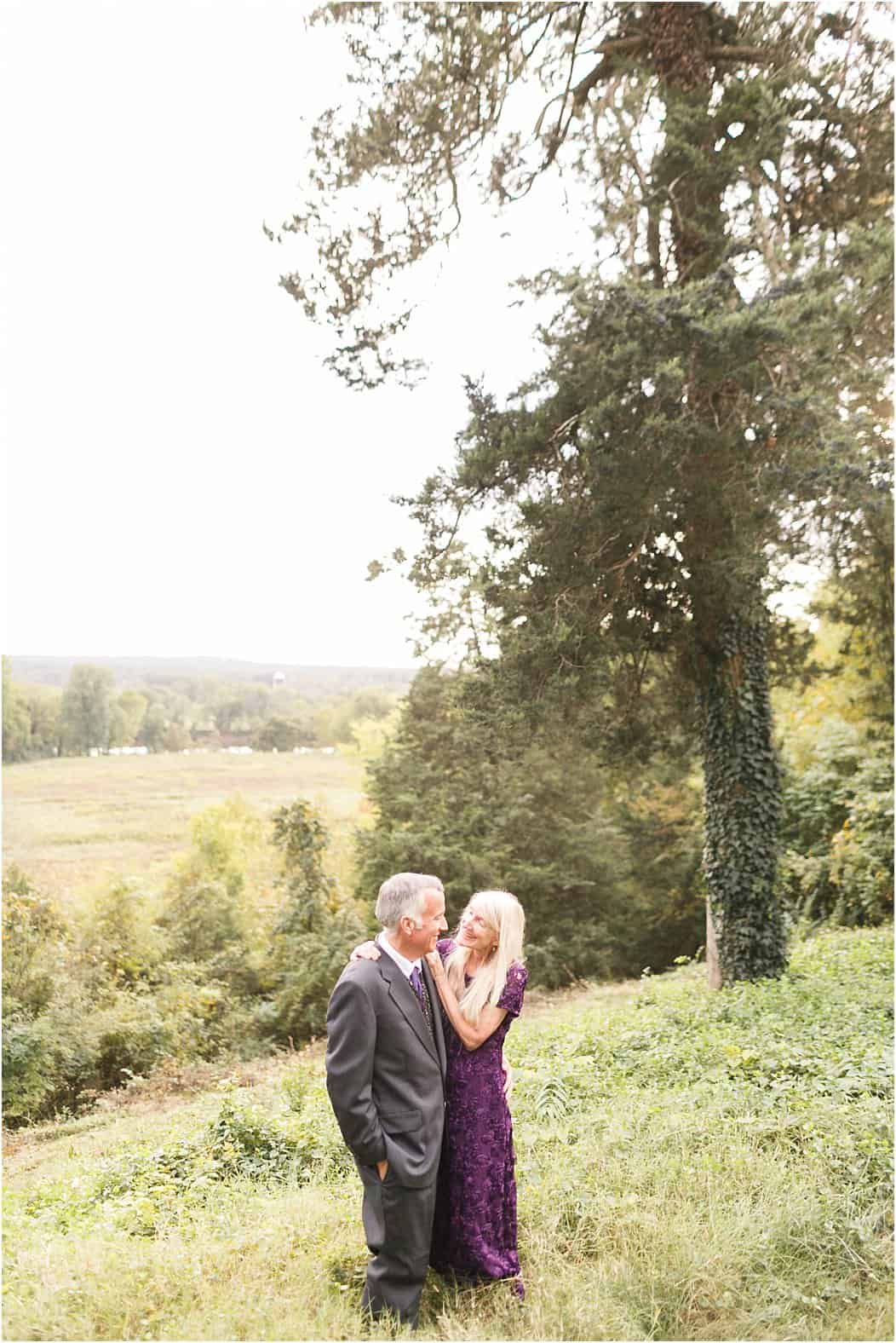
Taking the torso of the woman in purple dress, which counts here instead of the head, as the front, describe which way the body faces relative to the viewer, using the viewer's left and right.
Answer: facing the viewer and to the left of the viewer

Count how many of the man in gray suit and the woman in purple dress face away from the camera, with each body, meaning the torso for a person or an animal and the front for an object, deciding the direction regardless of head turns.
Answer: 0

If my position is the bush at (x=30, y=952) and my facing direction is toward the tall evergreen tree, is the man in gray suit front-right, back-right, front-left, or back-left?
front-right

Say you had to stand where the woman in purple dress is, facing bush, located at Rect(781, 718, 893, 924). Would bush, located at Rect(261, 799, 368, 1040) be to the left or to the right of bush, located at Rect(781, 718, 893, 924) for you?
left

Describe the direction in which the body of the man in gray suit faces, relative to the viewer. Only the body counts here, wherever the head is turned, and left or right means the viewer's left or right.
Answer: facing the viewer and to the right of the viewer

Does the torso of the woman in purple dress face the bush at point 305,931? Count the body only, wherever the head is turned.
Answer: no

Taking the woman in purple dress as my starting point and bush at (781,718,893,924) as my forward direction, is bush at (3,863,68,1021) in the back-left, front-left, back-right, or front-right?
front-left

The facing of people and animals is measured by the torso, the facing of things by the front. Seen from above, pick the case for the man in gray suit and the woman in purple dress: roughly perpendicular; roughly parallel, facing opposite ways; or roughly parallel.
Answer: roughly perpendicular

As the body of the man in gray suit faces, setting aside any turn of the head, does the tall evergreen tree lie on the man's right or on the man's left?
on the man's left

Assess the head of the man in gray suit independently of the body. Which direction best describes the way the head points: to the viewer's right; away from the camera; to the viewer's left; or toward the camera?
to the viewer's right

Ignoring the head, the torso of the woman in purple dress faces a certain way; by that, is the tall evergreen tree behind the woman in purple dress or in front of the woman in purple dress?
behind

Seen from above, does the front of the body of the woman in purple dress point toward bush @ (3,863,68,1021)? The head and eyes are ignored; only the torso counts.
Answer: no

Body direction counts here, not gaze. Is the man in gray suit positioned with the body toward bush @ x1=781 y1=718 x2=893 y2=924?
no

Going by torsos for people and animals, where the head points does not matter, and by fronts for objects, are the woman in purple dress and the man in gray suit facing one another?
no
